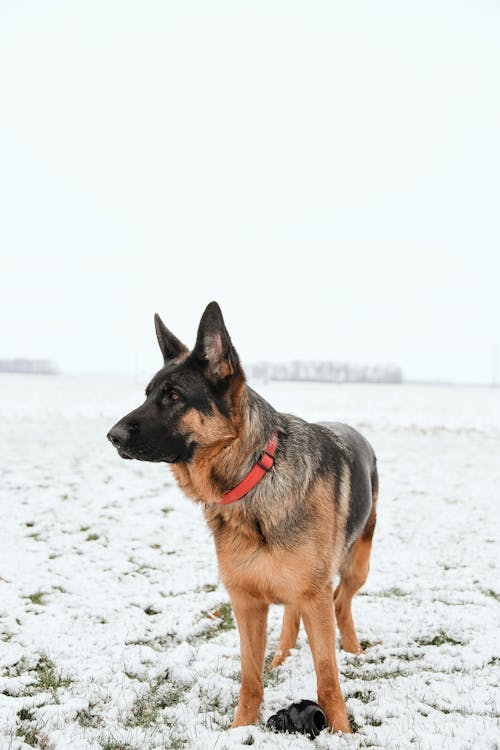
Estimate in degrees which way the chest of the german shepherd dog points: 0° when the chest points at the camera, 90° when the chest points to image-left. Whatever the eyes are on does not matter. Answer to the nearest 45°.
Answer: approximately 45°
